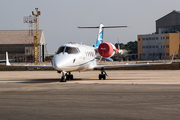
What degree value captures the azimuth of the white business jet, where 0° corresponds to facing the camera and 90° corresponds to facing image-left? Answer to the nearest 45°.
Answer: approximately 0°
